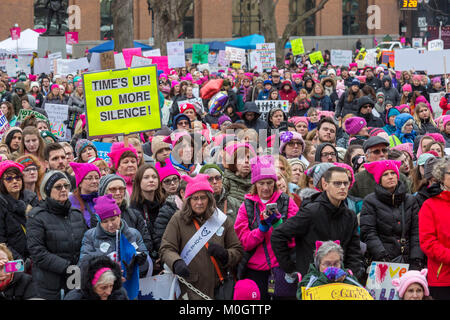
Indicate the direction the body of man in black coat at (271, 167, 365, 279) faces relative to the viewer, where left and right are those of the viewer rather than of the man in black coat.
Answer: facing the viewer and to the right of the viewer

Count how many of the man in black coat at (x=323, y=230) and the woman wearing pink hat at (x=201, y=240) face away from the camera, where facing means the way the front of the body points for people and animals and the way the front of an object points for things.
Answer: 0

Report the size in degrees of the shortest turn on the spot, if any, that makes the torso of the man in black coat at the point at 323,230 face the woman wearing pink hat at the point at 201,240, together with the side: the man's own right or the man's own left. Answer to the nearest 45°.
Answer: approximately 135° to the man's own right

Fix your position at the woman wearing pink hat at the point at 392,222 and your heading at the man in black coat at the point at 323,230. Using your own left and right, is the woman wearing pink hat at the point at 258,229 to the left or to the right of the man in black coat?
right

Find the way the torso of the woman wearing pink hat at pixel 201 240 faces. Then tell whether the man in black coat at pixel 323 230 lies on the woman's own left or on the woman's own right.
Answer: on the woman's own left

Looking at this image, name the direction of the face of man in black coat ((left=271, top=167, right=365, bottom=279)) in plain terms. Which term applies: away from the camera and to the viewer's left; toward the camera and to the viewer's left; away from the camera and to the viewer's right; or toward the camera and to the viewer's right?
toward the camera and to the viewer's right

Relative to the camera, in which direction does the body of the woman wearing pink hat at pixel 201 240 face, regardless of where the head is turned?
toward the camera

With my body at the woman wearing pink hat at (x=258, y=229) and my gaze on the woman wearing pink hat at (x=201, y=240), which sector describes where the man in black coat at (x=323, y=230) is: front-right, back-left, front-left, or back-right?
back-left

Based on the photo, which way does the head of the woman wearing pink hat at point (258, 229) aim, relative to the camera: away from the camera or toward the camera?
toward the camera

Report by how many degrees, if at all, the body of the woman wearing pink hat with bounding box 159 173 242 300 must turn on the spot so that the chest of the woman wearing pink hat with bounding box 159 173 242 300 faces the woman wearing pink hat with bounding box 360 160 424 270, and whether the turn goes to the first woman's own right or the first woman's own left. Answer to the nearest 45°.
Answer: approximately 90° to the first woman's own left
